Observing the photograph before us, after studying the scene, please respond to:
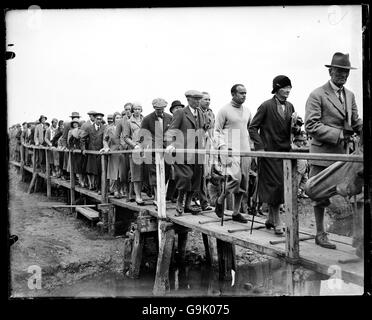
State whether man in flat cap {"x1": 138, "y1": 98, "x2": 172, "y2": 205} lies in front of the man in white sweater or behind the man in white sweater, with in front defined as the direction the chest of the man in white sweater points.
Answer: behind

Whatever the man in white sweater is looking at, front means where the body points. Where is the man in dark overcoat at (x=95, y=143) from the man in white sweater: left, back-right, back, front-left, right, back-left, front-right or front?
back

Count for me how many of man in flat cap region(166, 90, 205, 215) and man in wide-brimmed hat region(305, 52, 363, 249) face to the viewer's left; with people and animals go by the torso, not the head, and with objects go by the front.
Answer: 0

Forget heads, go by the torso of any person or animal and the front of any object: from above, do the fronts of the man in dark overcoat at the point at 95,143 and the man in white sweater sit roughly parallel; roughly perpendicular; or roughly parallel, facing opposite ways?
roughly parallel

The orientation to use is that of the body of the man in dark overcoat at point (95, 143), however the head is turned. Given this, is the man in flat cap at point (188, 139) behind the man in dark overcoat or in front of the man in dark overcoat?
in front

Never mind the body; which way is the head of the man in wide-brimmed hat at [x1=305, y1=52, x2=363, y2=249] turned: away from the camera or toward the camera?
toward the camera

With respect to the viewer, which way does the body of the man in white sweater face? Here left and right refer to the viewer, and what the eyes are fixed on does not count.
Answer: facing the viewer and to the right of the viewer

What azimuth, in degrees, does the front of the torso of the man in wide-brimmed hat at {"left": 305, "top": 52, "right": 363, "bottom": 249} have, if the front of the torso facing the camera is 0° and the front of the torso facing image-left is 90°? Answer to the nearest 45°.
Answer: approximately 315°

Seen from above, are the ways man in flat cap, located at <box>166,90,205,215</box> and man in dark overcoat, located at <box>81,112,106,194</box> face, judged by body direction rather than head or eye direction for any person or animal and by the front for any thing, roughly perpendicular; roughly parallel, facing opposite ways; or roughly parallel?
roughly parallel

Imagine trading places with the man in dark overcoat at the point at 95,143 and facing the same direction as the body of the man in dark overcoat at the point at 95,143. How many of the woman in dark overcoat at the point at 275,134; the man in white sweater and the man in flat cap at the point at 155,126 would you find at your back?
0

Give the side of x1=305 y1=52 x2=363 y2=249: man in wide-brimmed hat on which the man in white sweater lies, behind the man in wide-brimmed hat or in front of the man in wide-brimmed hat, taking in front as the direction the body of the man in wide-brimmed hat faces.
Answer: behind

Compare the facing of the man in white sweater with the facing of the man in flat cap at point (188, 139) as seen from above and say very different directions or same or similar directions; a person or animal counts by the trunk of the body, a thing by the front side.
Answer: same or similar directions

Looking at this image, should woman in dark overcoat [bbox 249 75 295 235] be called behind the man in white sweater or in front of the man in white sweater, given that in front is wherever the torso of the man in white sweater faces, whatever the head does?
in front

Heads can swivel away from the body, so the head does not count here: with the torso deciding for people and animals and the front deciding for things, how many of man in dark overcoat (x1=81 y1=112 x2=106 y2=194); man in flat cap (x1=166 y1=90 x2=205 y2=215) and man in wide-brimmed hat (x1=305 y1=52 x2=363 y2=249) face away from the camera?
0
